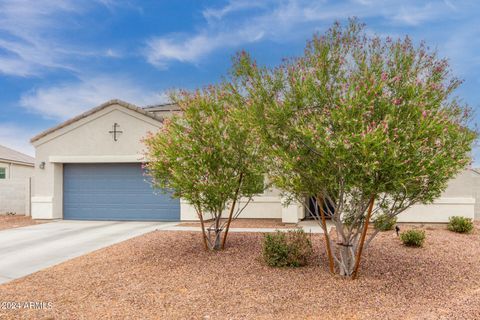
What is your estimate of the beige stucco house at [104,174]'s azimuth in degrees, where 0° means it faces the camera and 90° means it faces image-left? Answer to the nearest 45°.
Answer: approximately 0°

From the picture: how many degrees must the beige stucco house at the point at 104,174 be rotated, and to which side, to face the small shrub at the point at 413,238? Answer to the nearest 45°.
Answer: approximately 45° to its left

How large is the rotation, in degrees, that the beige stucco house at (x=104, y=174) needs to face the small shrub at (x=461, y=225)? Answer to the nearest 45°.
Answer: approximately 90° to its left

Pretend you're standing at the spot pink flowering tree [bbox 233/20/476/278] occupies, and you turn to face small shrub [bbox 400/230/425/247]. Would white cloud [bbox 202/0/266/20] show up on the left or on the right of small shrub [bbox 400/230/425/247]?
left

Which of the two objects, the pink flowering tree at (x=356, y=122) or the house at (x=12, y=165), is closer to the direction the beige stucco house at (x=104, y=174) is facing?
the pink flowering tree

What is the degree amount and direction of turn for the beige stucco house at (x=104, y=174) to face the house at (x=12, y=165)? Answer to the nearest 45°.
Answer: approximately 135° to its right

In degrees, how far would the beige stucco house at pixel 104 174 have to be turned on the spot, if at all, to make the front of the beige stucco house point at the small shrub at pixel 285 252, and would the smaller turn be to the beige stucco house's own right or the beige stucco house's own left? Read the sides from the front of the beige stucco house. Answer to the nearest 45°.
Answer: approximately 45° to the beige stucco house's own left

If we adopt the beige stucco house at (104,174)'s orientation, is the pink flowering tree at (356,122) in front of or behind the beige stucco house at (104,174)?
in front
